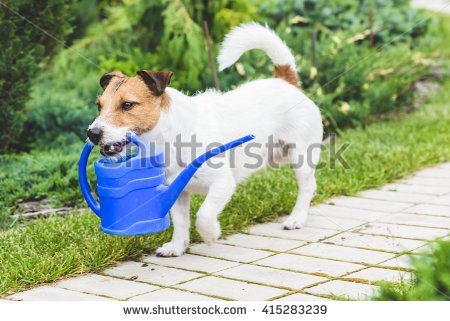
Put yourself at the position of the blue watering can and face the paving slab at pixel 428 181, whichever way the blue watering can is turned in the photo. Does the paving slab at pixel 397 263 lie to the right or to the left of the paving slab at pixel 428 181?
right

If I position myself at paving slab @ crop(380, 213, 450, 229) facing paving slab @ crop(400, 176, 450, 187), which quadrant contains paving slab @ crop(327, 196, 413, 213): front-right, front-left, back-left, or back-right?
front-left

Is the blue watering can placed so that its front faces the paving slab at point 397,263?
yes

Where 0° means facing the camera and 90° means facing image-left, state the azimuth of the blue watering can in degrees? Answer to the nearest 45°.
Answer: approximately 270°

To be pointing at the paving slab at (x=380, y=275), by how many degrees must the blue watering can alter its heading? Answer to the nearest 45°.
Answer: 0° — it already faces it

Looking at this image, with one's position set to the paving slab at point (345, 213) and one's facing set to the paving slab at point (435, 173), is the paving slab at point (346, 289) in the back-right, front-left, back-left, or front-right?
back-right

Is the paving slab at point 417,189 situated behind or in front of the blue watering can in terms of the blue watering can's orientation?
in front

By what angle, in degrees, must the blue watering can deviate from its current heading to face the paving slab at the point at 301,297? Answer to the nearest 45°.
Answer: approximately 45° to its right
